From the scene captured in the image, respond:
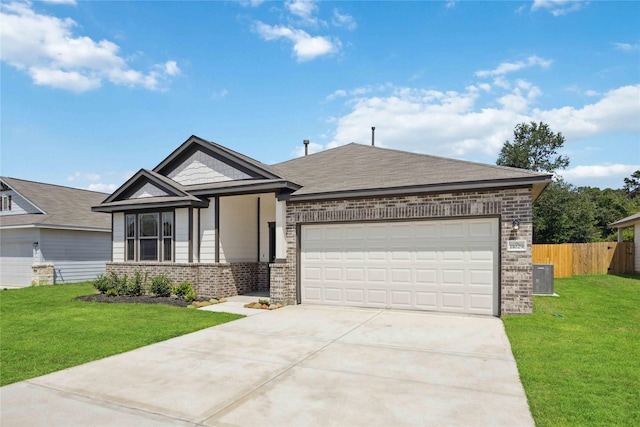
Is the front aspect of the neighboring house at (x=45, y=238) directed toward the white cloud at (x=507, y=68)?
no

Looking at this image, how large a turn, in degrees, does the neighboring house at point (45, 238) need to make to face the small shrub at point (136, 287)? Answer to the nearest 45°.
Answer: approximately 45° to its left

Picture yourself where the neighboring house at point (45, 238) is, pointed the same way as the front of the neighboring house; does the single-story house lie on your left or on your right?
on your left

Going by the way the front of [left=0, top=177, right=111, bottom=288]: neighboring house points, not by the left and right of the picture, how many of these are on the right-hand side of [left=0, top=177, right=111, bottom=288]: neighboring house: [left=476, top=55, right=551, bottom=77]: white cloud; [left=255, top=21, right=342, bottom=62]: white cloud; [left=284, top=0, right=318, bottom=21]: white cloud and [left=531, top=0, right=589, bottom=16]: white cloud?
0

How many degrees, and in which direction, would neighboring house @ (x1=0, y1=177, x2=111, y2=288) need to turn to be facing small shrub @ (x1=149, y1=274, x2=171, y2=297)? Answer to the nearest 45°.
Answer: approximately 45° to its left

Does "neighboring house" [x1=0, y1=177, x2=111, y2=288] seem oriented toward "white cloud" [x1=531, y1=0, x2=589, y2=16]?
no

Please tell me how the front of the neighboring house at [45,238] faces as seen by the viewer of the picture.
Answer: facing the viewer and to the left of the viewer

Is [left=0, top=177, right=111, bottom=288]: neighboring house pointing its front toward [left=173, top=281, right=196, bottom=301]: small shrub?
no

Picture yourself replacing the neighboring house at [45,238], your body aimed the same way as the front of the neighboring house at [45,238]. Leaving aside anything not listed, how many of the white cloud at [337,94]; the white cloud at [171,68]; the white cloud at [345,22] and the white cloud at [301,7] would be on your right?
0
